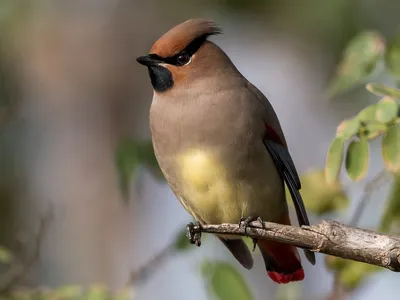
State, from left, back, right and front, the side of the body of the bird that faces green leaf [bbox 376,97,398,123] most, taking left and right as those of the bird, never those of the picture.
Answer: left

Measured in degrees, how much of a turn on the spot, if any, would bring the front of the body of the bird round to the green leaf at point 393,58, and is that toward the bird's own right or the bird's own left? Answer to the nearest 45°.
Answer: approximately 135° to the bird's own left

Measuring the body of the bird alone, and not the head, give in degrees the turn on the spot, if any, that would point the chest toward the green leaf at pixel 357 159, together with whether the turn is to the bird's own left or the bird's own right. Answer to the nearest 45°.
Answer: approximately 90° to the bird's own left

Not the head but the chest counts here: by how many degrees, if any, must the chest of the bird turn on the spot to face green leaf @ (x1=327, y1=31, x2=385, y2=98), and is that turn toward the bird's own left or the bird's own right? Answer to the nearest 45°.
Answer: approximately 135° to the bird's own left

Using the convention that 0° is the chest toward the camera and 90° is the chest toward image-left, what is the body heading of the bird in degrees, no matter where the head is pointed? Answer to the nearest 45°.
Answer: approximately 45°

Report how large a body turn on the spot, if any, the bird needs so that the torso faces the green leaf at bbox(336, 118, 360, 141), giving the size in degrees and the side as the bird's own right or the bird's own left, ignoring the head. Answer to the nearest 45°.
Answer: approximately 90° to the bird's own left

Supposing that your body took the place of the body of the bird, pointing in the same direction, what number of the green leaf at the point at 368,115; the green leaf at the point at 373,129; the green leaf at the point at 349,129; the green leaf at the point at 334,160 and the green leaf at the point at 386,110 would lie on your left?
5

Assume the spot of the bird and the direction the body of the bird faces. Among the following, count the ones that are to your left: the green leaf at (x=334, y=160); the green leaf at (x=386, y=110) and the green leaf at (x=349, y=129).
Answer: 3

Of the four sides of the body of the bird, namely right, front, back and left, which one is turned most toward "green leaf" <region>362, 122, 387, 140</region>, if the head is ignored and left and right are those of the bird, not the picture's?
left
